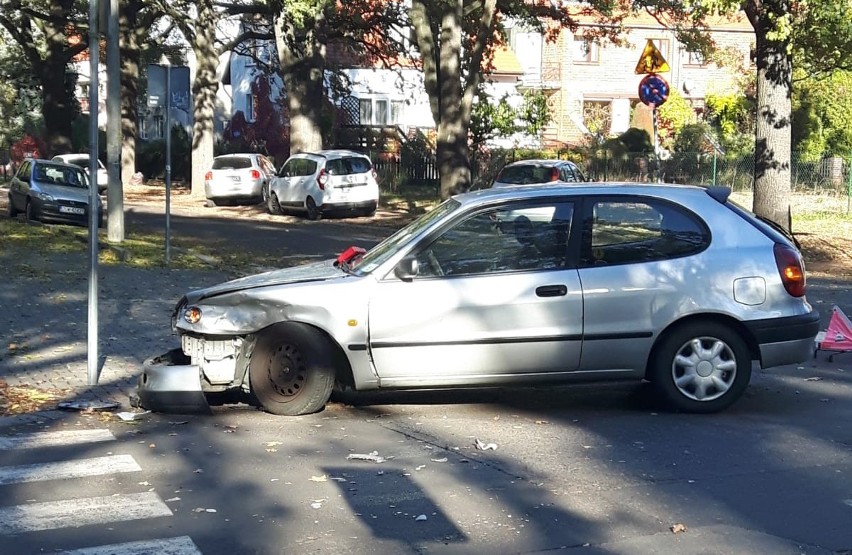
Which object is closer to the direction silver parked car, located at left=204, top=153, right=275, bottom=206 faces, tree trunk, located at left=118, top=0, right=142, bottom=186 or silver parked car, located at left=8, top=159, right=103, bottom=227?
the tree trunk

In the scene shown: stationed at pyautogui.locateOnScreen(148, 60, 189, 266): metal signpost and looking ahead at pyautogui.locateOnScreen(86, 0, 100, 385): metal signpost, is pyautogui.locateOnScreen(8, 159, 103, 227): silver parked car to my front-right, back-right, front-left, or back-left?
back-right

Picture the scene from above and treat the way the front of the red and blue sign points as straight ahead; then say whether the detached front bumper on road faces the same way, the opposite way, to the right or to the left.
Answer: to the right

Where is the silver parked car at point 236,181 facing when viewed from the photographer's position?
facing away from the viewer and to the right of the viewer

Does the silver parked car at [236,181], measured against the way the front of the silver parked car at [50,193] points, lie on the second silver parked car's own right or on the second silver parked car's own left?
on the second silver parked car's own left

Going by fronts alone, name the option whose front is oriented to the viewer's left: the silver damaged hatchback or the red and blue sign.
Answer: the silver damaged hatchback

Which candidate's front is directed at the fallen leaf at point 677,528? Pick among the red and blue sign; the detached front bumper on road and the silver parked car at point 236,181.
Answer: the red and blue sign

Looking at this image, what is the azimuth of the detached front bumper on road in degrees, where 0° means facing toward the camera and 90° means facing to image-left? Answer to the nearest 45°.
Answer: approximately 90°

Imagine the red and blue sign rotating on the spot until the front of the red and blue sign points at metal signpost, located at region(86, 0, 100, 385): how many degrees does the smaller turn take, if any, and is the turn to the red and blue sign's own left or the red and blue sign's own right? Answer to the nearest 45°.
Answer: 0° — it already faces it

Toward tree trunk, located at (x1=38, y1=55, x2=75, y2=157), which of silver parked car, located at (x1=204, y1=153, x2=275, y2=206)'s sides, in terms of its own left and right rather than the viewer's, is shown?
left

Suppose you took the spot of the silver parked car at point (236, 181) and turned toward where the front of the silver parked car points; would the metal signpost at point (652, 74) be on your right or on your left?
on your right

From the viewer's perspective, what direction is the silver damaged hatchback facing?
to the viewer's left

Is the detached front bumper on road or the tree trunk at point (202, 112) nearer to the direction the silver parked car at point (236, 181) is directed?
the tree trunk

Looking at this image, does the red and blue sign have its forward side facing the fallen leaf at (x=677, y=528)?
yes
